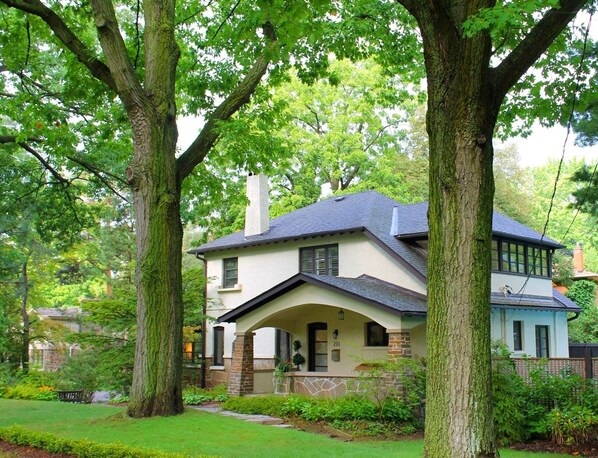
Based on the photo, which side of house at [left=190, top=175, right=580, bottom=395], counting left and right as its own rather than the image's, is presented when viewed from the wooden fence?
left

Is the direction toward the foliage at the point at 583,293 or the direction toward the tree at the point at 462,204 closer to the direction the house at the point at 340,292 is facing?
the tree

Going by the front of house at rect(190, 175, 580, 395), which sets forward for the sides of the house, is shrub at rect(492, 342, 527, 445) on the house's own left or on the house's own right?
on the house's own left

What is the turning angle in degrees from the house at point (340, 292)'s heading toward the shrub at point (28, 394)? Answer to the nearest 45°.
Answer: approximately 45° to its right

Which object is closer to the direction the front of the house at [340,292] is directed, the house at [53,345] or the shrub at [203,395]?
the shrub

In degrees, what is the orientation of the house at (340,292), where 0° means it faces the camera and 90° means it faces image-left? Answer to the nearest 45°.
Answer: approximately 45°

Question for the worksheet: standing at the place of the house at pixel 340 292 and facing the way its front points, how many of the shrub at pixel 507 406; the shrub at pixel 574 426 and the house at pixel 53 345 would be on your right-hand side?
1

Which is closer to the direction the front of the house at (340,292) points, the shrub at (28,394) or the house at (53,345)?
the shrub

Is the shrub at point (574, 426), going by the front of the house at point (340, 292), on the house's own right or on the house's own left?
on the house's own left

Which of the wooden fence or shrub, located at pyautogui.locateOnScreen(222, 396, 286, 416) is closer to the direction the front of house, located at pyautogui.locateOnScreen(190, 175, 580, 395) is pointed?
the shrub

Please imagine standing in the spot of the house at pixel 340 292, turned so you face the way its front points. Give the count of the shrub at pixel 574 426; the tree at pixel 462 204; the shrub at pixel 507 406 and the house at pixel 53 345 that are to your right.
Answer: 1

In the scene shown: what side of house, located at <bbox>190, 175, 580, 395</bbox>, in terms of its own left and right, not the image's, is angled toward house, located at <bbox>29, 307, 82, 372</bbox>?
right

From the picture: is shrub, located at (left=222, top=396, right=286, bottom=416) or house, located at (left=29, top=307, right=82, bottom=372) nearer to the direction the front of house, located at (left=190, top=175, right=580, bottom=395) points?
the shrub

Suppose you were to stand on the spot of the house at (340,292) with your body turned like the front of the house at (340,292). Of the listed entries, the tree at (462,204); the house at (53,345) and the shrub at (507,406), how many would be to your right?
1

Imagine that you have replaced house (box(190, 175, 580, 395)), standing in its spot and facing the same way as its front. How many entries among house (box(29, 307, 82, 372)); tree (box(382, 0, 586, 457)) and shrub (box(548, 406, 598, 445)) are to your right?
1

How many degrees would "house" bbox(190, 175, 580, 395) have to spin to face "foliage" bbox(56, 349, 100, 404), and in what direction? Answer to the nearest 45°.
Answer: approximately 45° to its right
